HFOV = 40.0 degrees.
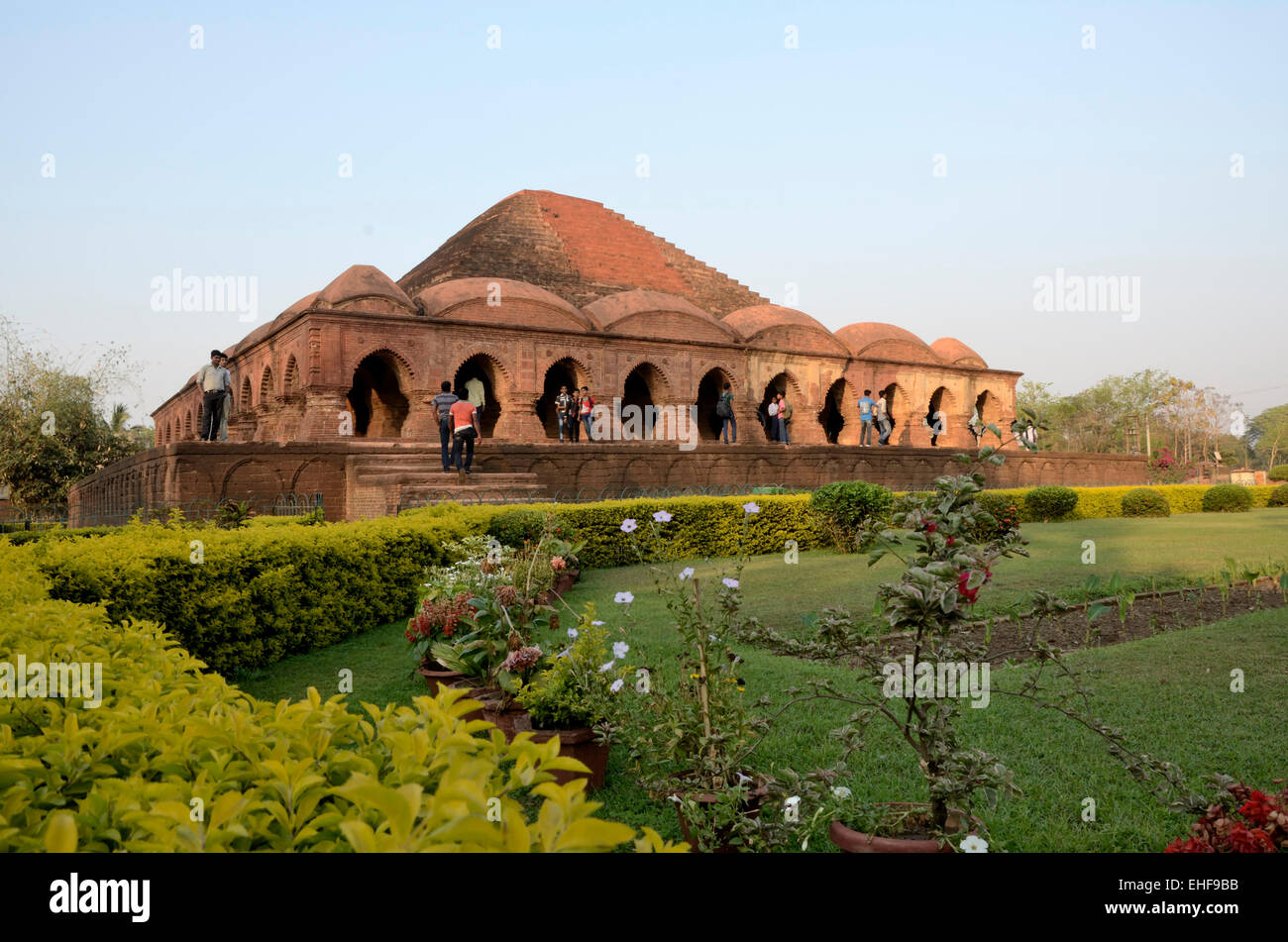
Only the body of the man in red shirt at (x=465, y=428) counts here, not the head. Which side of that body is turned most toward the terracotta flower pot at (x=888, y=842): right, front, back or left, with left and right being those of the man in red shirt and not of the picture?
back

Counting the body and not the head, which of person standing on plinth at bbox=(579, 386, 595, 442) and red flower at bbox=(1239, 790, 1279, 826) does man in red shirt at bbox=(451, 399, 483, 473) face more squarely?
the person standing on plinth

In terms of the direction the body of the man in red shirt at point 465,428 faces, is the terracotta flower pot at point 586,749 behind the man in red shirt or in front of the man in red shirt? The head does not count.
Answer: behind

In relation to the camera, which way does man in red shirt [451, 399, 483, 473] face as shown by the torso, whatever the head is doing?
away from the camera

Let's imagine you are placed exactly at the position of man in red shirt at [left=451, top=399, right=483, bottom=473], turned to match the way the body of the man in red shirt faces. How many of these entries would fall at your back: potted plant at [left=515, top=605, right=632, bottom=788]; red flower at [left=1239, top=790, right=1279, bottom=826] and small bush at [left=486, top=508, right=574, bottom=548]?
3

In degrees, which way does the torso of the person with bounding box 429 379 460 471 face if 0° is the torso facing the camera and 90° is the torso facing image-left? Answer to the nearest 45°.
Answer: approximately 180°

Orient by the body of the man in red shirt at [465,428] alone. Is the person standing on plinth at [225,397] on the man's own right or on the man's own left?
on the man's own left

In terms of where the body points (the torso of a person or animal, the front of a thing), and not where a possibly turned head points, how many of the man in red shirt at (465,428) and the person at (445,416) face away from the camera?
2
